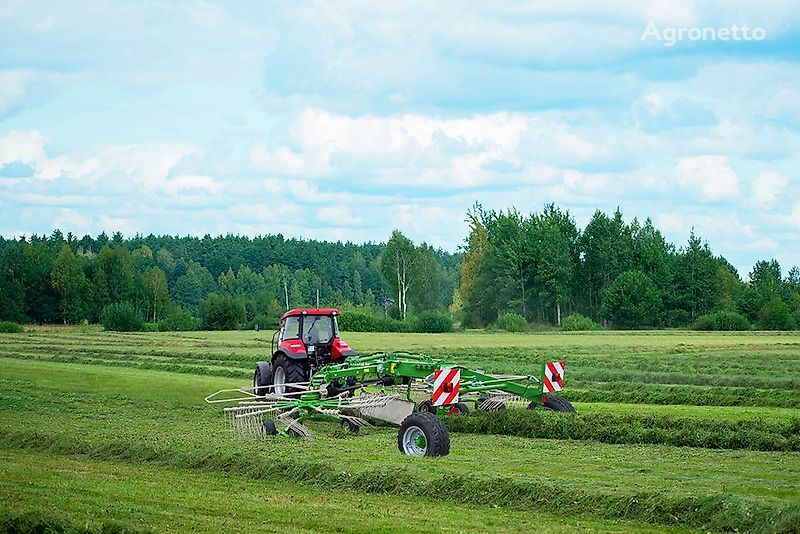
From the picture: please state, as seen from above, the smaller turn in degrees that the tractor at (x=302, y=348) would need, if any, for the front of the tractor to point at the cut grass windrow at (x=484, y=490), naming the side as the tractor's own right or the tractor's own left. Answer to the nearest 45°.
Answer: approximately 135° to the tractor's own left

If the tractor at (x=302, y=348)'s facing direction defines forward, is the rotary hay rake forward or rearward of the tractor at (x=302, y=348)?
rearward

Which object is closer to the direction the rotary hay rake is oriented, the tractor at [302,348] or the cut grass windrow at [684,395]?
the tractor

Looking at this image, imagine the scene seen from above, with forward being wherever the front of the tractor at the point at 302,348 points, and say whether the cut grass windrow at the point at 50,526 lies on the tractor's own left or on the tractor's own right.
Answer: on the tractor's own left

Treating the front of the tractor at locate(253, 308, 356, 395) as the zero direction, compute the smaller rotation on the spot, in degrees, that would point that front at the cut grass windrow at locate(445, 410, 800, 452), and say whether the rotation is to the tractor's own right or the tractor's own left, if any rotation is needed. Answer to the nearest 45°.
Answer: approximately 180°

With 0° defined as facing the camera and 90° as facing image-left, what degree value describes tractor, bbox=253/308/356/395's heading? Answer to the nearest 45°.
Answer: approximately 135°

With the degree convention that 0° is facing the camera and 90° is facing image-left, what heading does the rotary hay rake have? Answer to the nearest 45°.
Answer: approximately 135°

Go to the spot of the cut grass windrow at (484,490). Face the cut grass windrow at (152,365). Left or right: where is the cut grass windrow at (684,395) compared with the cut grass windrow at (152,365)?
right
